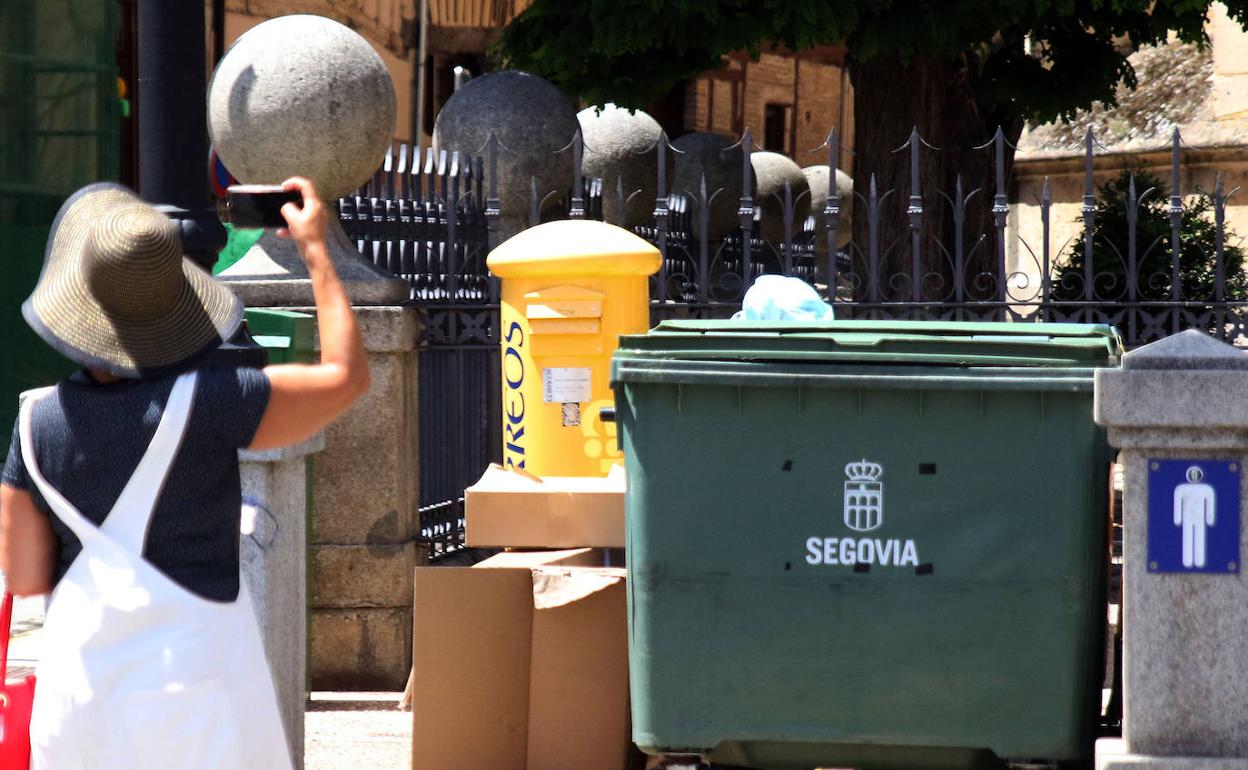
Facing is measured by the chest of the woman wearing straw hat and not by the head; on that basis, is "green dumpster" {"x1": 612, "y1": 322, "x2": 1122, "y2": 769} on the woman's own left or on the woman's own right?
on the woman's own right

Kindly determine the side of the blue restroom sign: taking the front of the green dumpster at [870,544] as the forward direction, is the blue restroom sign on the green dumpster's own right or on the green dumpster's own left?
on the green dumpster's own left

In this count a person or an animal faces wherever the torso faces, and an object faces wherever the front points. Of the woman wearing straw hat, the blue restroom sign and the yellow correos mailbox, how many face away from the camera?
1

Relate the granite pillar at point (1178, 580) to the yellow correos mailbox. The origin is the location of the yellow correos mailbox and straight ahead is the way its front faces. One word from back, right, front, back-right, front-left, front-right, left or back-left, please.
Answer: front-left

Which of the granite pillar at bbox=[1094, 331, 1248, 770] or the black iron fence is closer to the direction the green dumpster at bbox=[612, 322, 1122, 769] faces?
the granite pillar

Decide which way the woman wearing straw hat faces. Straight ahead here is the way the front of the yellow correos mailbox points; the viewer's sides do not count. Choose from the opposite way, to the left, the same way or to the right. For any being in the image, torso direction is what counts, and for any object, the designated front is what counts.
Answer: the opposite way

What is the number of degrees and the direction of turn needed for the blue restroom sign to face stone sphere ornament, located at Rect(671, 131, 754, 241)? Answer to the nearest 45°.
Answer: approximately 135° to its right

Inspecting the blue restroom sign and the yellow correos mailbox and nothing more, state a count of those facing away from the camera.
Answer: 0

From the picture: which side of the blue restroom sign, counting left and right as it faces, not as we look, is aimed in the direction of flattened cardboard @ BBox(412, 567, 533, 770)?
right

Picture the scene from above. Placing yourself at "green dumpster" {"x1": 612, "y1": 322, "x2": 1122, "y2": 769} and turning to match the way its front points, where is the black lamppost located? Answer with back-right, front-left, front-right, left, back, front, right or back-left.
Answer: right

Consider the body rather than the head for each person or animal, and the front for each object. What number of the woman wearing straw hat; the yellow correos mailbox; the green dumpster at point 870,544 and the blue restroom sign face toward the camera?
3

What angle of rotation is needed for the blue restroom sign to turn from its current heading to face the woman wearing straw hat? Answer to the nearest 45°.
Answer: approximately 45° to its right

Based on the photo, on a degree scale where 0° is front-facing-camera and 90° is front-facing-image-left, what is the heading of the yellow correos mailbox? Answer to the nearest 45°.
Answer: approximately 0°

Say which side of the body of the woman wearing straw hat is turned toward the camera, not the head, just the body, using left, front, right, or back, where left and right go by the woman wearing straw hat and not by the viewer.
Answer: back

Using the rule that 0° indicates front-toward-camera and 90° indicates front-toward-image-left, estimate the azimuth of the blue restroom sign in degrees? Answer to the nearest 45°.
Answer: approximately 0°
